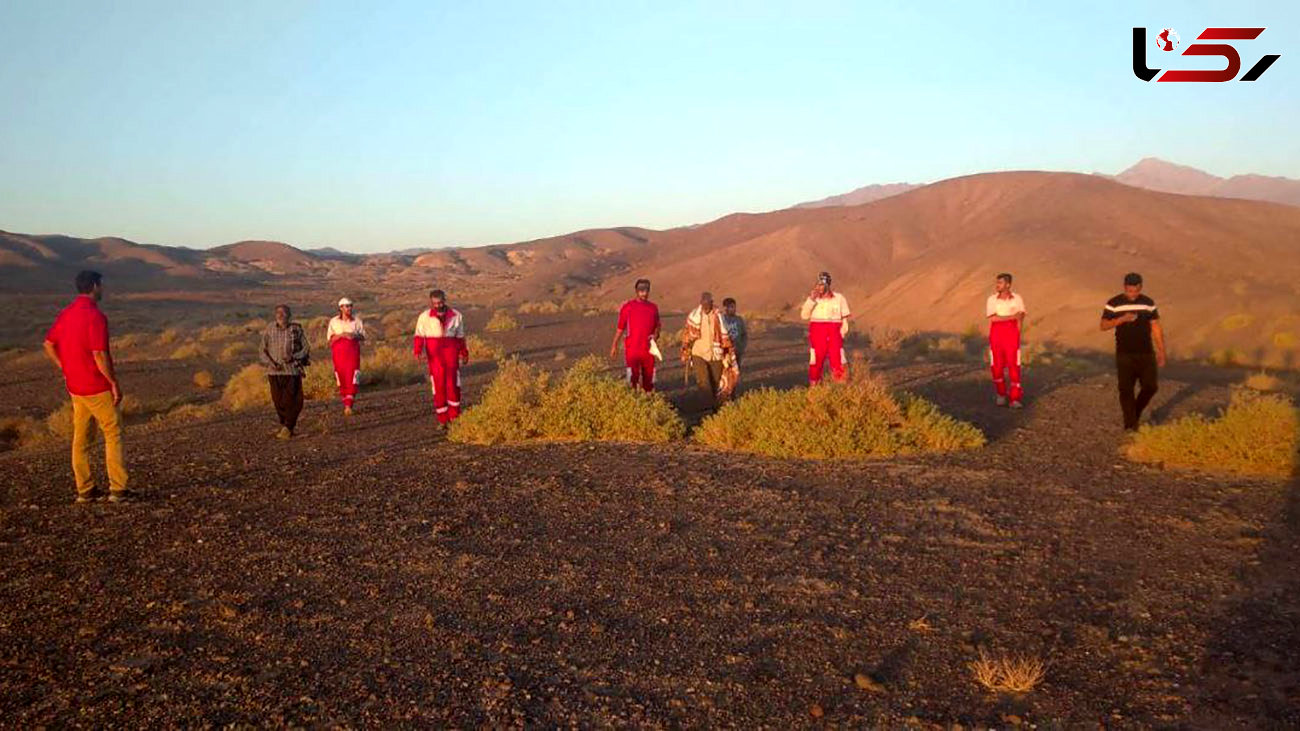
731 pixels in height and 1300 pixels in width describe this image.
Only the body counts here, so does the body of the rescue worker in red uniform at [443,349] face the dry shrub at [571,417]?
no

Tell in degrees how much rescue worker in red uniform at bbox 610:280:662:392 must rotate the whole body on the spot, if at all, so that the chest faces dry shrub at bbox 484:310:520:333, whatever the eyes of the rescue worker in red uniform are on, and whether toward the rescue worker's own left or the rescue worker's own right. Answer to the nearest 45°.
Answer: approximately 180°

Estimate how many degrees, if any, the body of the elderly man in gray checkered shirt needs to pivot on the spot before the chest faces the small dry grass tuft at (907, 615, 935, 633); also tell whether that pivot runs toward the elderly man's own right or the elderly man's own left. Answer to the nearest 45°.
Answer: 0° — they already face it

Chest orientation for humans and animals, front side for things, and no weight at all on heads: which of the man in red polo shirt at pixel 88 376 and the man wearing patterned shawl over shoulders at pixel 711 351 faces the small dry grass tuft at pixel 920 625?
the man wearing patterned shawl over shoulders

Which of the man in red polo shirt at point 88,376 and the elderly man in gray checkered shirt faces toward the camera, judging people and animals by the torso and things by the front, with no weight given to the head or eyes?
the elderly man in gray checkered shirt

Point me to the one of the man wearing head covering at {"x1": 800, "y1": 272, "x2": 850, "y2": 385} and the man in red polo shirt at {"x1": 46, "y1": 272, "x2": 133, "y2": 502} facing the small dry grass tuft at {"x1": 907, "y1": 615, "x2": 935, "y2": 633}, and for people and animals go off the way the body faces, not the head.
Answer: the man wearing head covering

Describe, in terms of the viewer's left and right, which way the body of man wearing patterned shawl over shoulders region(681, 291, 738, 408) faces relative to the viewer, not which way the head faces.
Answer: facing the viewer

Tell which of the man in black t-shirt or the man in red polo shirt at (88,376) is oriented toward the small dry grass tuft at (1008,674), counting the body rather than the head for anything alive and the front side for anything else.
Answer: the man in black t-shirt

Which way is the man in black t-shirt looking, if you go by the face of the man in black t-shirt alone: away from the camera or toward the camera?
toward the camera

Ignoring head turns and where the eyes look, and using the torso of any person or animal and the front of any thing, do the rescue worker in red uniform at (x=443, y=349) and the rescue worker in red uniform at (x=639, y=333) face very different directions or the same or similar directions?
same or similar directions

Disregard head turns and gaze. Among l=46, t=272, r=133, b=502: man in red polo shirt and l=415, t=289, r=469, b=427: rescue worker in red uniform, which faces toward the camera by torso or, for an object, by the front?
the rescue worker in red uniform

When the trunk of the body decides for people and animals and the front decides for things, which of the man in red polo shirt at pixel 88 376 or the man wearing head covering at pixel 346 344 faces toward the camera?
the man wearing head covering

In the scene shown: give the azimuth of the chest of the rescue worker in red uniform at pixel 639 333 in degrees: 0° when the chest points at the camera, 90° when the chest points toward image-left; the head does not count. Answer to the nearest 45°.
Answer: approximately 0°

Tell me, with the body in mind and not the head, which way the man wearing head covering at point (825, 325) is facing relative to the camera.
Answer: toward the camera

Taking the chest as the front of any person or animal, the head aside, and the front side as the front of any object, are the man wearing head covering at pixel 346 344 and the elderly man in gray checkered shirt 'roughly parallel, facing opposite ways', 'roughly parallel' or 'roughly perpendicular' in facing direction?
roughly parallel

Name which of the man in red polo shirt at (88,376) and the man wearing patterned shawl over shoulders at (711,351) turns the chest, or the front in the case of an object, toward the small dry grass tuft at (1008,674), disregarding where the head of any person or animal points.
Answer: the man wearing patterned shawl over shoulders

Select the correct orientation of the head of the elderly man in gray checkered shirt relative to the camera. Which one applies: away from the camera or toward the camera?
toward the camera

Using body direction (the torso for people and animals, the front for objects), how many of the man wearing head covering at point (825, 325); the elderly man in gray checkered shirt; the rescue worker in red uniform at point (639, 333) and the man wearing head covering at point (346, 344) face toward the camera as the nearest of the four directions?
4

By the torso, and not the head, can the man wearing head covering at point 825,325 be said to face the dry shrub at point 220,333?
no

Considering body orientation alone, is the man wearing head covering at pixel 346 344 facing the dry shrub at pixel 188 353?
no

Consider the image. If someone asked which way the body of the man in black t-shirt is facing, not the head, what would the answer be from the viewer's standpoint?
toward the camera

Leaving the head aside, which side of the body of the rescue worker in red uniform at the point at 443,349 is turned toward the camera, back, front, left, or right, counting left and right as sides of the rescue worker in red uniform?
front

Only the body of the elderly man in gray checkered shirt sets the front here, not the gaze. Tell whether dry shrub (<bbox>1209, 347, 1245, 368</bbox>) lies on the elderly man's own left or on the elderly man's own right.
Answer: on the elderly man's own left
